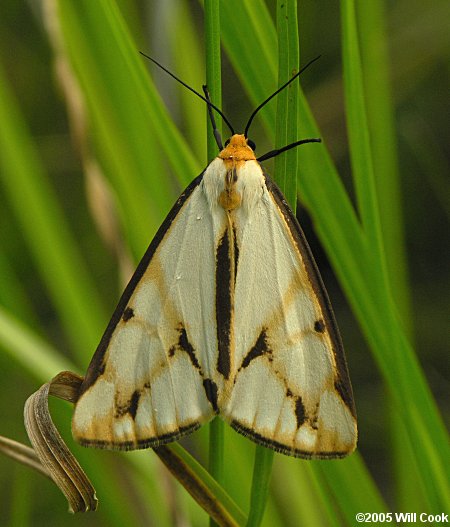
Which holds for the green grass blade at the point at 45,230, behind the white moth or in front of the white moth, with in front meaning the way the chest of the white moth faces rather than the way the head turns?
in front

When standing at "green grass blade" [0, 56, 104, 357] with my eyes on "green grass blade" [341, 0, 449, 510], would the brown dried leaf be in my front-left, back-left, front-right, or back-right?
front-right

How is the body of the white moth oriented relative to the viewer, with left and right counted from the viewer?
facing away from the viewer

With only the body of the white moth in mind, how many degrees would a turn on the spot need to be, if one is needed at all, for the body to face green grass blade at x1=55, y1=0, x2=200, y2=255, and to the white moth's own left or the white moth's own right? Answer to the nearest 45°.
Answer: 0° — it already faces it
